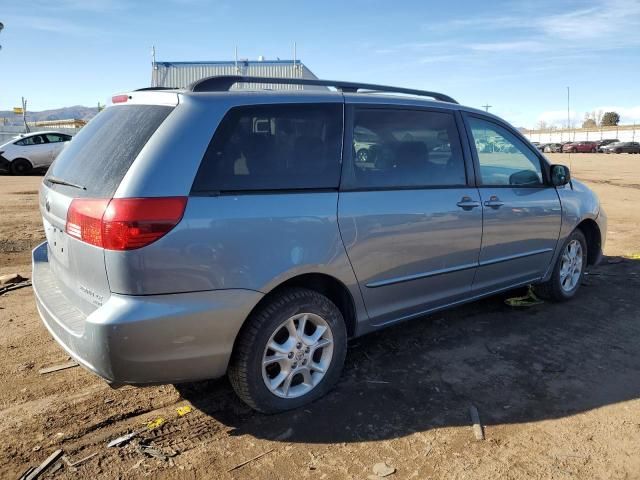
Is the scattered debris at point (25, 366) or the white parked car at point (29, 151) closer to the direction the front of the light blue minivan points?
the white parked car

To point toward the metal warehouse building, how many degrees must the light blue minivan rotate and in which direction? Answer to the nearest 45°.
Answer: approximately 45° to its left

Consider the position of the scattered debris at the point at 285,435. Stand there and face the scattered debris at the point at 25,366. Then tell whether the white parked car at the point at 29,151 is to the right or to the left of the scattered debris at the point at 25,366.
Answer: right

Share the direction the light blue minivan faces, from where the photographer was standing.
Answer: facing away from the viewer and to the right of the viewer

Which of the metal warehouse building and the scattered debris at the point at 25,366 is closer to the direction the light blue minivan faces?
the metal warehouse building
